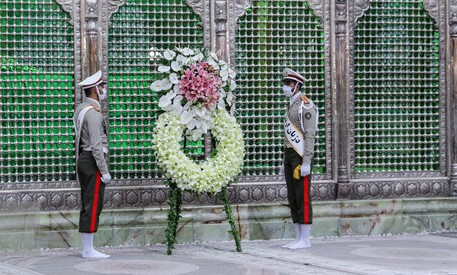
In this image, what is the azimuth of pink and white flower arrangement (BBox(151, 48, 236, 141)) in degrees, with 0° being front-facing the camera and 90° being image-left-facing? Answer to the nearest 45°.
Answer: approximately 0°

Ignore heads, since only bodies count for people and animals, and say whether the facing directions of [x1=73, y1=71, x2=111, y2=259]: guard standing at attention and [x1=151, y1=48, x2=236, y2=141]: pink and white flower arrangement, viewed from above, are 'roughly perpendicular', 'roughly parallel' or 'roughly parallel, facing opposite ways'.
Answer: roughly perpendicular

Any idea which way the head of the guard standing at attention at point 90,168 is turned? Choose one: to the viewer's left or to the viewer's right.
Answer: to the viewer's right

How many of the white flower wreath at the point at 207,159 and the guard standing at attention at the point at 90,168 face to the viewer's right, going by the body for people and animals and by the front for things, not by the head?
1

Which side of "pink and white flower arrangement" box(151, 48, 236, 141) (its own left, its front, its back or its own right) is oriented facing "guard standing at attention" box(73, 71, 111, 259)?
right

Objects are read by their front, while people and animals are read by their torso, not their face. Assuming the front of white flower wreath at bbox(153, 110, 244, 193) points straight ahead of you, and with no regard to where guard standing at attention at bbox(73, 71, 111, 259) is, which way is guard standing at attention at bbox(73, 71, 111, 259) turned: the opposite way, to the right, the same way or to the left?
to the left

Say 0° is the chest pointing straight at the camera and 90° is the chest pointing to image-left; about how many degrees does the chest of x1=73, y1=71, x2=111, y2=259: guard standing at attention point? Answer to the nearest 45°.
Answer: approximately 270°

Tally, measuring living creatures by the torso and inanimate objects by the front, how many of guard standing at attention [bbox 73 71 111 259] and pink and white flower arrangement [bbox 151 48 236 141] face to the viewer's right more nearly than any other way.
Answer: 1

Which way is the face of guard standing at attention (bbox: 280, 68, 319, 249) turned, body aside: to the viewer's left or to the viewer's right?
to the viewer's left
